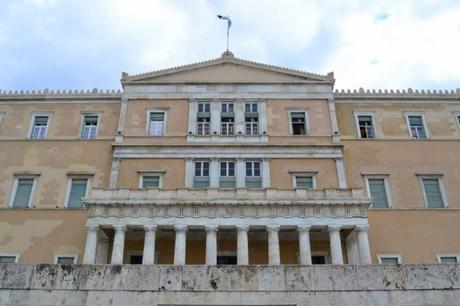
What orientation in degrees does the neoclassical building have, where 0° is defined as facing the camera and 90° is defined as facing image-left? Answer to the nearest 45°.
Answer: approximately 0°

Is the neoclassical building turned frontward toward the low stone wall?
yes
